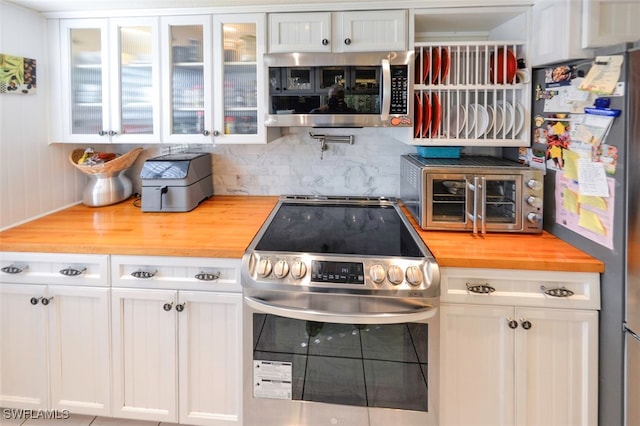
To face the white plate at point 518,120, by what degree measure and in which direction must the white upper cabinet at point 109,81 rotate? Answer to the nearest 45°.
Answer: approximately 45° to its left

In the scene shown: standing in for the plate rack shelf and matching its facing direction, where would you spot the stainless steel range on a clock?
The stainless steel range is roughly at 1 o'clock from the plate rack shelf.
